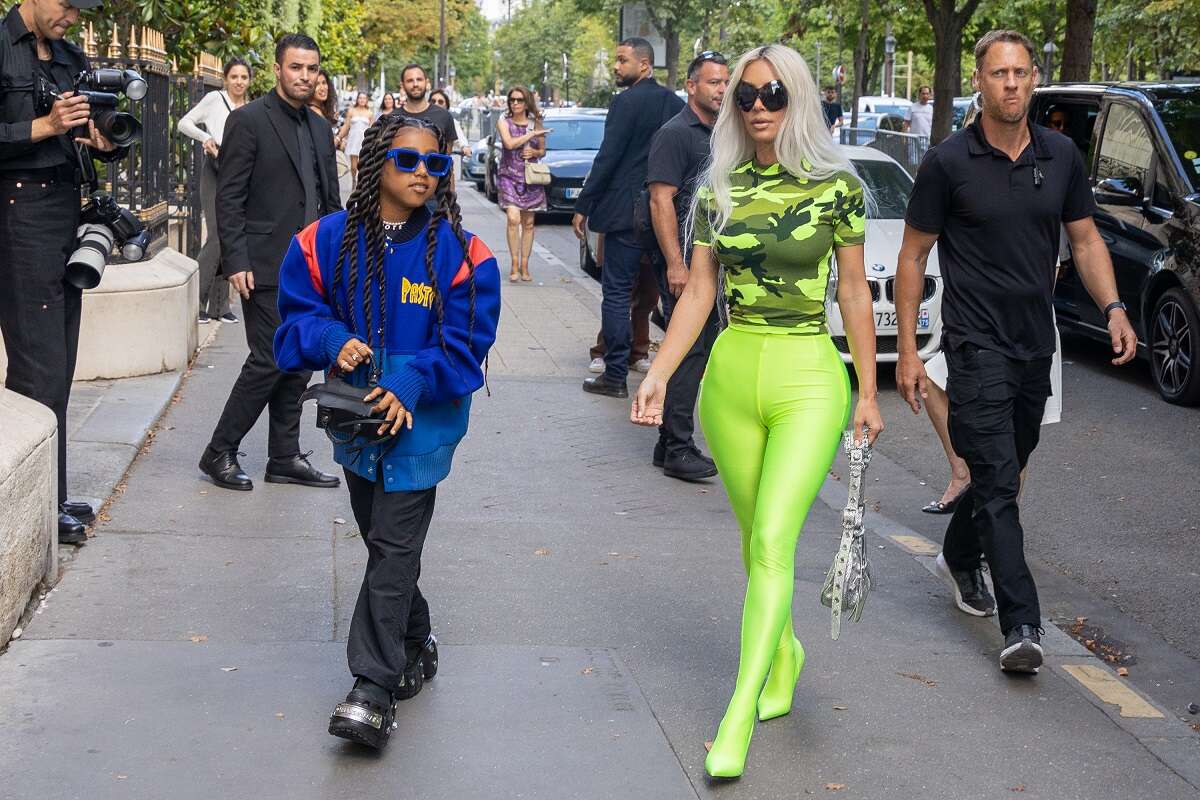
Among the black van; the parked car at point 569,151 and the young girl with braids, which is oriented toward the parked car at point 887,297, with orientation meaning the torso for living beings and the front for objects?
the parked car at point 569,151

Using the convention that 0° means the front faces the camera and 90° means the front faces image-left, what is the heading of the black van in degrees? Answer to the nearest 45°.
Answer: approximately 315°

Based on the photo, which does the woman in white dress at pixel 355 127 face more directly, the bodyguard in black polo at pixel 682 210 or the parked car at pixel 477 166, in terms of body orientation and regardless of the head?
the bodyguard in black polo

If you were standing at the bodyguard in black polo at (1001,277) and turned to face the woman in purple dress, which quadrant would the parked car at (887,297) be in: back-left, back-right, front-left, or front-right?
front-right

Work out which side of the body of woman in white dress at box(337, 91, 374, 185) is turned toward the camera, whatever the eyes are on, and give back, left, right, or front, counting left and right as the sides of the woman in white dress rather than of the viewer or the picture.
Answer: front

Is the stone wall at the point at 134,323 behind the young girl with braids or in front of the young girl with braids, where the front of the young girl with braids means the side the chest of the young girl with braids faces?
behind

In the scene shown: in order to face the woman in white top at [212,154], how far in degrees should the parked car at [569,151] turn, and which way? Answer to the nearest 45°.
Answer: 0° — it already faces them

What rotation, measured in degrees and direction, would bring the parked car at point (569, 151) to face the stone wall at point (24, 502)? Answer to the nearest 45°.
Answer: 0° — it already faces it

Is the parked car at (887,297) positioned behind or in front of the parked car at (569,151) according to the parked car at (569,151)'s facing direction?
in front

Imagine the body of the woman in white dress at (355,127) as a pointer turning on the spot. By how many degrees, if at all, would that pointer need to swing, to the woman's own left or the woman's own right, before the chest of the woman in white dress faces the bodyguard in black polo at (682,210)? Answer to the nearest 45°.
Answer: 0° — they already face them

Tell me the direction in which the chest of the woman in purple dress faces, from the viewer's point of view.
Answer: toward the camera

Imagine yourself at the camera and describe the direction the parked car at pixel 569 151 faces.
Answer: facing the viewer

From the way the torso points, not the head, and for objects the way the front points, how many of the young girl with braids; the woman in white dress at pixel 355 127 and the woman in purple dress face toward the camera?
3

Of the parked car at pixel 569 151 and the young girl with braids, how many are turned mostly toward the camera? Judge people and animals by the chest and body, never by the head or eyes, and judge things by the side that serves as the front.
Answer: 2

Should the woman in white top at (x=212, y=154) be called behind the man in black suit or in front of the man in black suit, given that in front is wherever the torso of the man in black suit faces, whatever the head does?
behind

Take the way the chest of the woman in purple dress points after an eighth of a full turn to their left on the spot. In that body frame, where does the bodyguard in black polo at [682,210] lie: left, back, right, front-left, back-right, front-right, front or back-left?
front-right

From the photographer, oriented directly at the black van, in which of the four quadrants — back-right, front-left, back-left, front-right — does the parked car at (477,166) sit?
front-left
